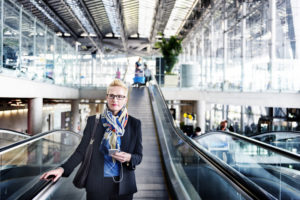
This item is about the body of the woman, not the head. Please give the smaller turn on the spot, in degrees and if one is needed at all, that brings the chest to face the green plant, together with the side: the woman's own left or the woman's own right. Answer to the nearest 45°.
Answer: approximately 180°

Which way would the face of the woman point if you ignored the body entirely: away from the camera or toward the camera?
toward the camera

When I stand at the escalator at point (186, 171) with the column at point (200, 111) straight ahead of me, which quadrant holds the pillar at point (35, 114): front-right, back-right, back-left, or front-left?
front-left

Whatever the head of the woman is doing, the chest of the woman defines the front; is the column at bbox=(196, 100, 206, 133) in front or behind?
behind

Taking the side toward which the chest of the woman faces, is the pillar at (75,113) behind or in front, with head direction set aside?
behind

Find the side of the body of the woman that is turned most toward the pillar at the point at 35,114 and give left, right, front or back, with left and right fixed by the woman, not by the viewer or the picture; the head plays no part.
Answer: back

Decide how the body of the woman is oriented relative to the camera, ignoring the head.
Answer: toward the camera

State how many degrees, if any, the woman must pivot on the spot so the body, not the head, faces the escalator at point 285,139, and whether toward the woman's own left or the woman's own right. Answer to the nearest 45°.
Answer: approximately 135° to the woman's own left
